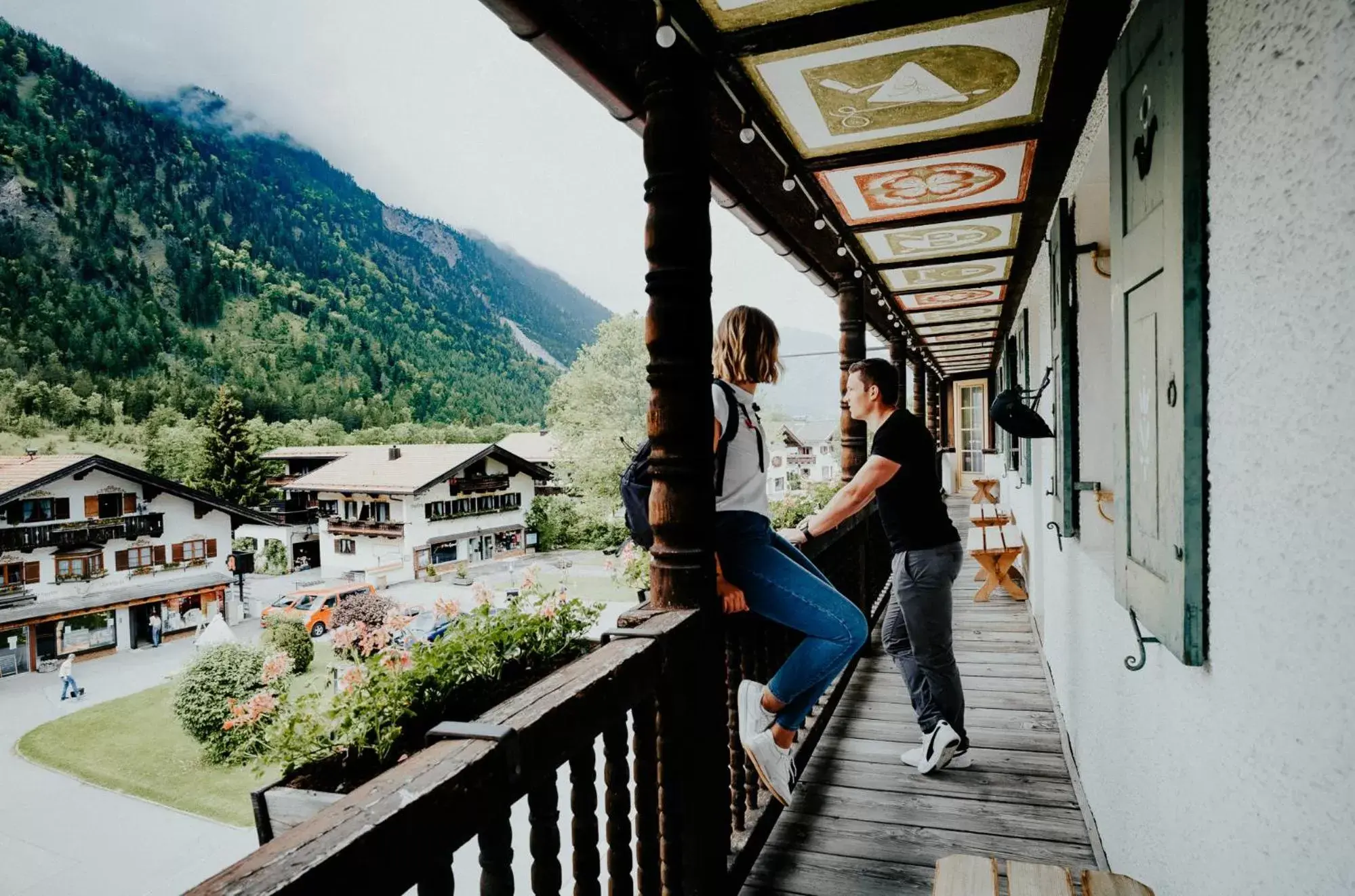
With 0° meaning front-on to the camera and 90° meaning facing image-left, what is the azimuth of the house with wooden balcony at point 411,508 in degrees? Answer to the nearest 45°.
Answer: approximately 315°

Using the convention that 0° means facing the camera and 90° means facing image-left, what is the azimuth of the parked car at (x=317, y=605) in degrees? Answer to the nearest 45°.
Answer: approximately 45°

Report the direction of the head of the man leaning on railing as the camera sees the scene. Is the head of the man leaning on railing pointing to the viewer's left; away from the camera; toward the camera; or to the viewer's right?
to the viewer's left

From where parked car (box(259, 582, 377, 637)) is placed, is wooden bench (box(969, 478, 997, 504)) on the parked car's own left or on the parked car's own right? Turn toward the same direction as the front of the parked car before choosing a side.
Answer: on the parked car's own left

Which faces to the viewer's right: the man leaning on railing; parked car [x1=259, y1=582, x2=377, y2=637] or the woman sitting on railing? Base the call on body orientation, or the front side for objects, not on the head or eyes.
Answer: the woman sitting on railing

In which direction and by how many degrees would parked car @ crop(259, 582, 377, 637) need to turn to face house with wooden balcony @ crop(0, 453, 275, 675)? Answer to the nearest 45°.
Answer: approximately 45° to its right

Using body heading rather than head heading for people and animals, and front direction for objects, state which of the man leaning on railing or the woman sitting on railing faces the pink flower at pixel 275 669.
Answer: the man leaning on railing

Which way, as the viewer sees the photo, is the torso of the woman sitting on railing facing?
to the viewer's right

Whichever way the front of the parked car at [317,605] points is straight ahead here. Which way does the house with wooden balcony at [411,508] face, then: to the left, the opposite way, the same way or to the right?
to the left

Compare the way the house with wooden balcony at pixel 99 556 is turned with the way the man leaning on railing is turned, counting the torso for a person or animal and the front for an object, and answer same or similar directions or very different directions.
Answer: very different directions

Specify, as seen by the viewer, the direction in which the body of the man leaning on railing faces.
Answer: to the viewer's left

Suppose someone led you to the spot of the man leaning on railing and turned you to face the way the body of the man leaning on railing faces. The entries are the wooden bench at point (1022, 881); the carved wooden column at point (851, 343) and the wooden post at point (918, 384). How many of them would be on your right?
2

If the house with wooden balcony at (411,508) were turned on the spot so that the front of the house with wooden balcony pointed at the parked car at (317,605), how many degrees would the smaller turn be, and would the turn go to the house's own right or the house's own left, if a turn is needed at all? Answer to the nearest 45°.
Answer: approximately 90° to the house's own right

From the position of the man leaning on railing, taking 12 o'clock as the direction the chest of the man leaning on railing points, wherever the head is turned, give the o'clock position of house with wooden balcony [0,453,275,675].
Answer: The house with wooden balcony is roughly at 1 o'clock from the man leaning on railing.
